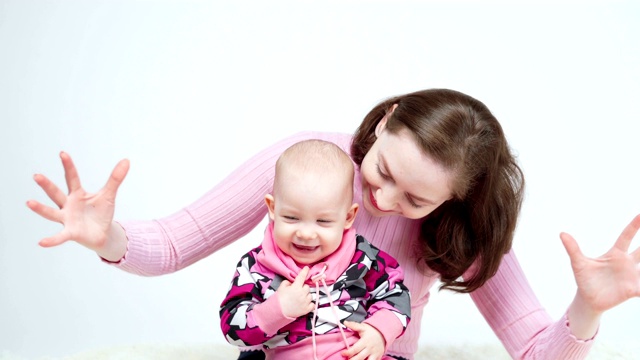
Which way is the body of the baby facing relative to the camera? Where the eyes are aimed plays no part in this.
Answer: toward the camera

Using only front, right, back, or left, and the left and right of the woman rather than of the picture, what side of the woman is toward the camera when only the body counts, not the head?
front
